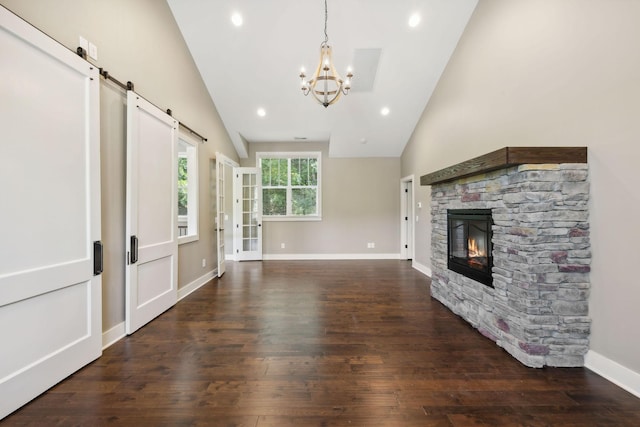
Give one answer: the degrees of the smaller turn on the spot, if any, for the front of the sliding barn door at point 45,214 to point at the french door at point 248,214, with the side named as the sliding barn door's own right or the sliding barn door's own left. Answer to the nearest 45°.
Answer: approximately 90° to the sliding barn door's own left

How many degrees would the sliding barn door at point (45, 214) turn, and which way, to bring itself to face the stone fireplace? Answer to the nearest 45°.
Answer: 0° — it already faces it

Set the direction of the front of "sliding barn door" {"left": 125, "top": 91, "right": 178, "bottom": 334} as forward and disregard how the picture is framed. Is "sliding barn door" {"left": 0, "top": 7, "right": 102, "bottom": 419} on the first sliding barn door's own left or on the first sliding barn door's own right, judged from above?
on the first sliding barn door's own right

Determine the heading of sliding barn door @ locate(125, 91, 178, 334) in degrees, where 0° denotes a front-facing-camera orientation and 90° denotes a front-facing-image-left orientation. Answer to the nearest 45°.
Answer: approximately 315°

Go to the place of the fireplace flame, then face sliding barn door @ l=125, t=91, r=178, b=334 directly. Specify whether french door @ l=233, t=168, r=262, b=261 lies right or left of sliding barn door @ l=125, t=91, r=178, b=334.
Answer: right

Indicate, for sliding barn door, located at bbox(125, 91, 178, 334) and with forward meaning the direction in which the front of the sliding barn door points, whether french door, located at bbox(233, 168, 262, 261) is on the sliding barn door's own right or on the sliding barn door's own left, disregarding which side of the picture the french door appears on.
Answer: on the sliding barn door's own left

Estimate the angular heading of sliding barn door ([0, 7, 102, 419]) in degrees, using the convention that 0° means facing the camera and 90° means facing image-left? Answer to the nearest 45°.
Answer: approximately 315°

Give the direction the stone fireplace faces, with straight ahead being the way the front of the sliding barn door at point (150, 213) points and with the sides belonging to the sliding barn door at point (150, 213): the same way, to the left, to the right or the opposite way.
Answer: the opposite way
